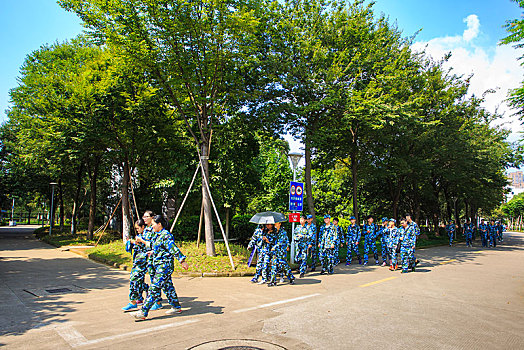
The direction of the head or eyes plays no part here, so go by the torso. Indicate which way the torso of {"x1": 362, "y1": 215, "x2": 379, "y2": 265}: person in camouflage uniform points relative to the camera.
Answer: toward the camera

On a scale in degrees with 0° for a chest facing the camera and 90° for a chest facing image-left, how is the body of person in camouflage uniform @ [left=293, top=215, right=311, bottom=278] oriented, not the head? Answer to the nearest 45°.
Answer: approximately 45°

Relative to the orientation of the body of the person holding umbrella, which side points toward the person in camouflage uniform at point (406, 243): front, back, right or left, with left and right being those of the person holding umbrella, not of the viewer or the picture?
back

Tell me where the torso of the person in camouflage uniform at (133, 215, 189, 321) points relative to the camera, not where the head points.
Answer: to the viewer's left

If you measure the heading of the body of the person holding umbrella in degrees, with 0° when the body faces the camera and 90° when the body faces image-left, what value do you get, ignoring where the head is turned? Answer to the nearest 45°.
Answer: approximately 45°

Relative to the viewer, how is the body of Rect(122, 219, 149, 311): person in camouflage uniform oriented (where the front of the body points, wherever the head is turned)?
to the viewer's left

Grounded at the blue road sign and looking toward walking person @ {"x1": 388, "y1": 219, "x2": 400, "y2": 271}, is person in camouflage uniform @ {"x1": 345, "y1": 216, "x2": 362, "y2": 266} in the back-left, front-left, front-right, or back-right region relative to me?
front-left

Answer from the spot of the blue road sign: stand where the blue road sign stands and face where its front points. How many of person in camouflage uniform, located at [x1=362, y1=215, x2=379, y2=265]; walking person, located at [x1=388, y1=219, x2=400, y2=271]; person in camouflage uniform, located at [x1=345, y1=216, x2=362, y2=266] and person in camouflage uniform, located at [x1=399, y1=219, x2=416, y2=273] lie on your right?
0

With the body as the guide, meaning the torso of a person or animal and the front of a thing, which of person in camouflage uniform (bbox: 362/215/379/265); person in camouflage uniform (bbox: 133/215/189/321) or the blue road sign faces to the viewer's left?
person in camouflage uniform (bbox: 133/215/189/321)

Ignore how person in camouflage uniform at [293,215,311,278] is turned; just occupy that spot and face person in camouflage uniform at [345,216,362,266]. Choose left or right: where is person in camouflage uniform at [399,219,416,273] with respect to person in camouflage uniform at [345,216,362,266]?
right

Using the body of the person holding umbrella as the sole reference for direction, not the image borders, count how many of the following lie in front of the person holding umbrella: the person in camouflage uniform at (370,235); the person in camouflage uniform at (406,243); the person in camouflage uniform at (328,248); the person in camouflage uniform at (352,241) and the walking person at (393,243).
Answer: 0

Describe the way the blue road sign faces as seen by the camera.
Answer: facing the viewer

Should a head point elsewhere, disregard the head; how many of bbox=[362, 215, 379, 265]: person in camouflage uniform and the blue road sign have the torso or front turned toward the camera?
2

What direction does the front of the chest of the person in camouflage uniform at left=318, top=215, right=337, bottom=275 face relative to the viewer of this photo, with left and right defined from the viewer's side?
facing the viewer and to the left of the viewer
